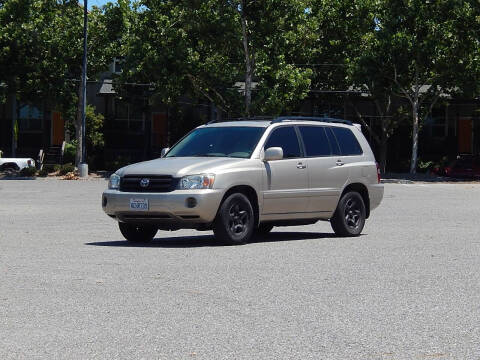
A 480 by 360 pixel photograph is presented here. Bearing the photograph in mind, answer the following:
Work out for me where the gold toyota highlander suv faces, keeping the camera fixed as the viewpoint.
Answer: facing the viewer and to the left of the viewer
